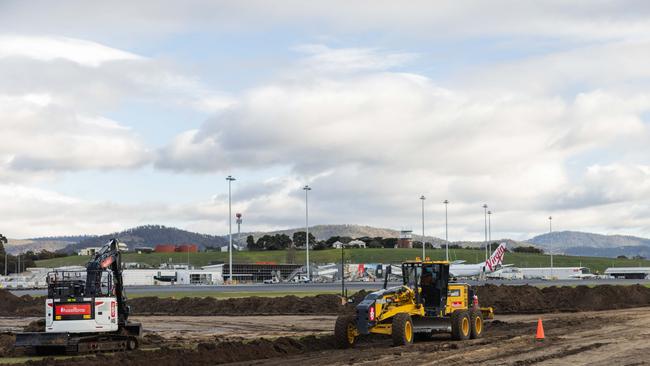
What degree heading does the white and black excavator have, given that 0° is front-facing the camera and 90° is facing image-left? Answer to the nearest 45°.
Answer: approximately 225°

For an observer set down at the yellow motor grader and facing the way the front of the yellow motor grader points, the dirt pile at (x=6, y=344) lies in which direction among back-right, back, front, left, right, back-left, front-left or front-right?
front-right

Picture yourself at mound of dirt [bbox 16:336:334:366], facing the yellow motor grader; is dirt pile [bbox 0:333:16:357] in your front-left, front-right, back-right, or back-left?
back-left

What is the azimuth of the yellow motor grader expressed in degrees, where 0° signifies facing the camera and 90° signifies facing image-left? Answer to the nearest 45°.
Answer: approximately 45°

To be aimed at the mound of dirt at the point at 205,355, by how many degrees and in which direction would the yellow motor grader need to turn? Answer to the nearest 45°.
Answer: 0° — it already faces it

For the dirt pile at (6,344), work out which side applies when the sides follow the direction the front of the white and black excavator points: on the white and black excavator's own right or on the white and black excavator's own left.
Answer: on the white and black excavator's own left

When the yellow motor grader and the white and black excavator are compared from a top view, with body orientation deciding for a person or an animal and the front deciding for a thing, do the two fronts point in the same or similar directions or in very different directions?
very different directions
